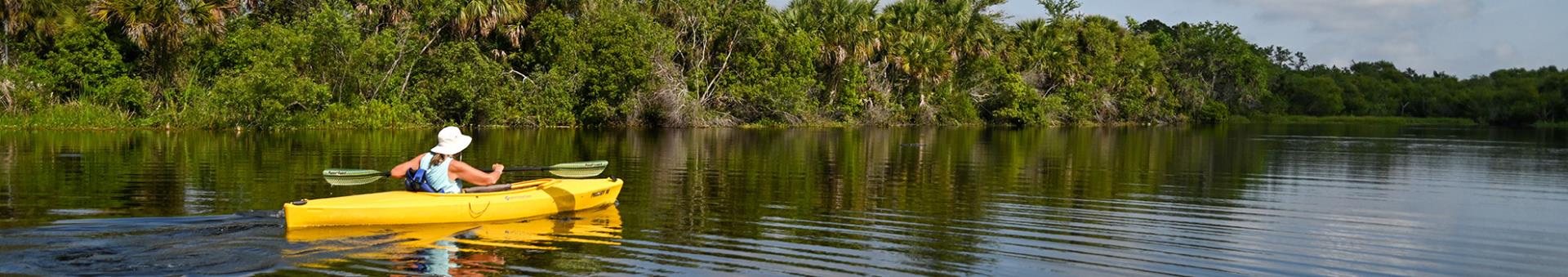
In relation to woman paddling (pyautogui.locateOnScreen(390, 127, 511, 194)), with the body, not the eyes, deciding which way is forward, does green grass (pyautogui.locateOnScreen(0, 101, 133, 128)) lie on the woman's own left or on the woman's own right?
on the woman's own left

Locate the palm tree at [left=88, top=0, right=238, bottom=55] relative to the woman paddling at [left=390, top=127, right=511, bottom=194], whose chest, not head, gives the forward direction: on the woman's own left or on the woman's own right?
on the woman's own left

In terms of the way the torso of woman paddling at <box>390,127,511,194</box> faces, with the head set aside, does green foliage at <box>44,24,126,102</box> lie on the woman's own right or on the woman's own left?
on the woman's own left

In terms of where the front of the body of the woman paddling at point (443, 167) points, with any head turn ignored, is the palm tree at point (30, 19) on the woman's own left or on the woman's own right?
on the woman's own left

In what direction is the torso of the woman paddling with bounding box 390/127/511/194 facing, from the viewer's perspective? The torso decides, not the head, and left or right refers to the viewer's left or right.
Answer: facing away from the viewer and to the right of the viewer

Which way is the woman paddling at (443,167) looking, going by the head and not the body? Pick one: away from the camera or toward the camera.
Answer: away from the camera
